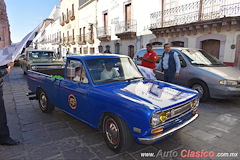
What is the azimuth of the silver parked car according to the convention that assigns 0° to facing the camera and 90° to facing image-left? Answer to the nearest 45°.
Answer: approximately 315°

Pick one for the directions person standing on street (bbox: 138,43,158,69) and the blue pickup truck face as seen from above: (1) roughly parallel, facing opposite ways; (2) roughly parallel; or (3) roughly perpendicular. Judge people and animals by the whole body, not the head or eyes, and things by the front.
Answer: roughly perpendicular

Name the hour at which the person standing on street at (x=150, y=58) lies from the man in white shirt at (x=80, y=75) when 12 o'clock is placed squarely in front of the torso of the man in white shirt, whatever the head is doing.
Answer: The person standing on street is roughly at 9 o'clock from the man in white shirt.

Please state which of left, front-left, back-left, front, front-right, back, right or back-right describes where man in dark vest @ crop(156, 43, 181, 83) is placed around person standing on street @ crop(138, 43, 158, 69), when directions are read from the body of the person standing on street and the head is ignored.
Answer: left

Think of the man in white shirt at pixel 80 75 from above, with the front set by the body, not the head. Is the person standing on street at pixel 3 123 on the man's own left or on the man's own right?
on the man's own right

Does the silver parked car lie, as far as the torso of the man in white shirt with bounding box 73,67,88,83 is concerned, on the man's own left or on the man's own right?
on the man's own left
